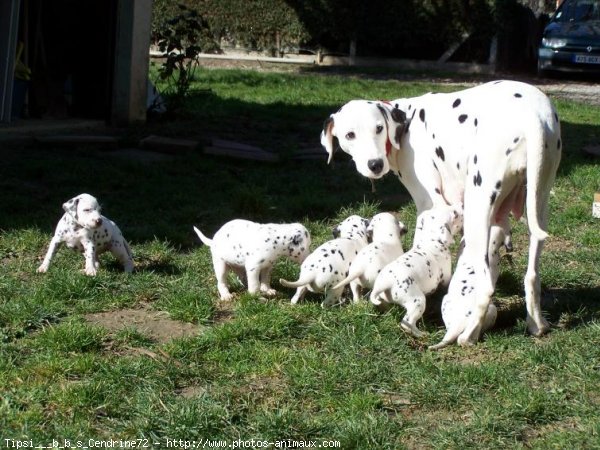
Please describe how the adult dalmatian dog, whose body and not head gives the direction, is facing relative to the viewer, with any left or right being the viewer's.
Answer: facing away from the viewer and to the left of the viewer

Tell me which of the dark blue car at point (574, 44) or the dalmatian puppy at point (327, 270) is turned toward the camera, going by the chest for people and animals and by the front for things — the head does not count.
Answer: the dark blue car

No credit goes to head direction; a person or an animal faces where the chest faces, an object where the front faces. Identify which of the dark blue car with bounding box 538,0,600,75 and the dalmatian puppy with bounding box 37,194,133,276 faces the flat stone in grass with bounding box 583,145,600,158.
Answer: the dark blue car

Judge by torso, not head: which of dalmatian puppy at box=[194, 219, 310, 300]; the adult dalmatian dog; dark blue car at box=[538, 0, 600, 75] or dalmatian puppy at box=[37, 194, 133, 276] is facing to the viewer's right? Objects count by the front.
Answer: dalmatian puppy at box=[194, 219, 310, 300]

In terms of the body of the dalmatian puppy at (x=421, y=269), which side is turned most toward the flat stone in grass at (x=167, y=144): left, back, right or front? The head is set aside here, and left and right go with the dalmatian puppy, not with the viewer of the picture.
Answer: left

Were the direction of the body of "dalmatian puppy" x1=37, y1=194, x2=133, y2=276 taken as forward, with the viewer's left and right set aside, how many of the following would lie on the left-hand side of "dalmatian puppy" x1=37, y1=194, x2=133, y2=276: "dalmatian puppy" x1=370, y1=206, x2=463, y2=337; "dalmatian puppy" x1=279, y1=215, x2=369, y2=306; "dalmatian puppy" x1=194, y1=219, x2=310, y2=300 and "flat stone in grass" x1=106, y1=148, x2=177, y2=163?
3

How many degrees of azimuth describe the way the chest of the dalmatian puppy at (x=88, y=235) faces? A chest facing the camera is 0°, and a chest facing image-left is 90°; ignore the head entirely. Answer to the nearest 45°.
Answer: approximately 45°

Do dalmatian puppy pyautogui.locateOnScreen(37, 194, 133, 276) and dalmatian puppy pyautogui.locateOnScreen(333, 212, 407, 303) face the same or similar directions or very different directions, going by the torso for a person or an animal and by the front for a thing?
very different directions

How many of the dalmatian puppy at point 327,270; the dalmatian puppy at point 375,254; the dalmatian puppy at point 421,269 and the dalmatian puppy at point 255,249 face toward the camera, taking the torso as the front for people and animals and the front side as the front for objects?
0

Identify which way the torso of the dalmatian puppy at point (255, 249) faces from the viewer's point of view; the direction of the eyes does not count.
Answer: to the viewer's right

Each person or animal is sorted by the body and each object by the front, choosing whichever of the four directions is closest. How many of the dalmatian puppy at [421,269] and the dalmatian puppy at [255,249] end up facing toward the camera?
0

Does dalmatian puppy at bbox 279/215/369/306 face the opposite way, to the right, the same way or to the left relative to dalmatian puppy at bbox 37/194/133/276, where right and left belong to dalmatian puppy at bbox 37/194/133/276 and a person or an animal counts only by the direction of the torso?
the opposite way

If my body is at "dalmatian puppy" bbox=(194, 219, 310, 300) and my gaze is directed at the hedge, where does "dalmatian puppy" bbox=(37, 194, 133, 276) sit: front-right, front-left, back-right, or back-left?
front-left

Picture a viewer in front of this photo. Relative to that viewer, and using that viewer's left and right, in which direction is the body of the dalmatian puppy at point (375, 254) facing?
facing away from the viewer and to the right of the viewer

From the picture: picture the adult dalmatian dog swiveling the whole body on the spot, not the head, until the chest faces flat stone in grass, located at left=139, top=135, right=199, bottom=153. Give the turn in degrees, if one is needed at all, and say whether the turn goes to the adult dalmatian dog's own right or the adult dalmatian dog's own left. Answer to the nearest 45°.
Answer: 0° — it already faces it

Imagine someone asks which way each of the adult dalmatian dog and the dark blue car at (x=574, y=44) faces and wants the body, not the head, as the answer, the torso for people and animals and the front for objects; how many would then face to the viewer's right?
0

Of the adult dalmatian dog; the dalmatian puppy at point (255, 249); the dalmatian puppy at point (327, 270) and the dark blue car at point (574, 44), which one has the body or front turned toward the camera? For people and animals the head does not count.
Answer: the dark blue car

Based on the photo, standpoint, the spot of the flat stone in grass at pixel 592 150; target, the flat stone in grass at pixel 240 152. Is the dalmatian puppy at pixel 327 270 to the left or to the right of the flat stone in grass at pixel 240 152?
left

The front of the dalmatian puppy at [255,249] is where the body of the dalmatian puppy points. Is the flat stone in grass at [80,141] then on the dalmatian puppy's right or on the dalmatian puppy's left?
on the dalmatian puppy's left

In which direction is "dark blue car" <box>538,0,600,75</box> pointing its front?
toward the camera
